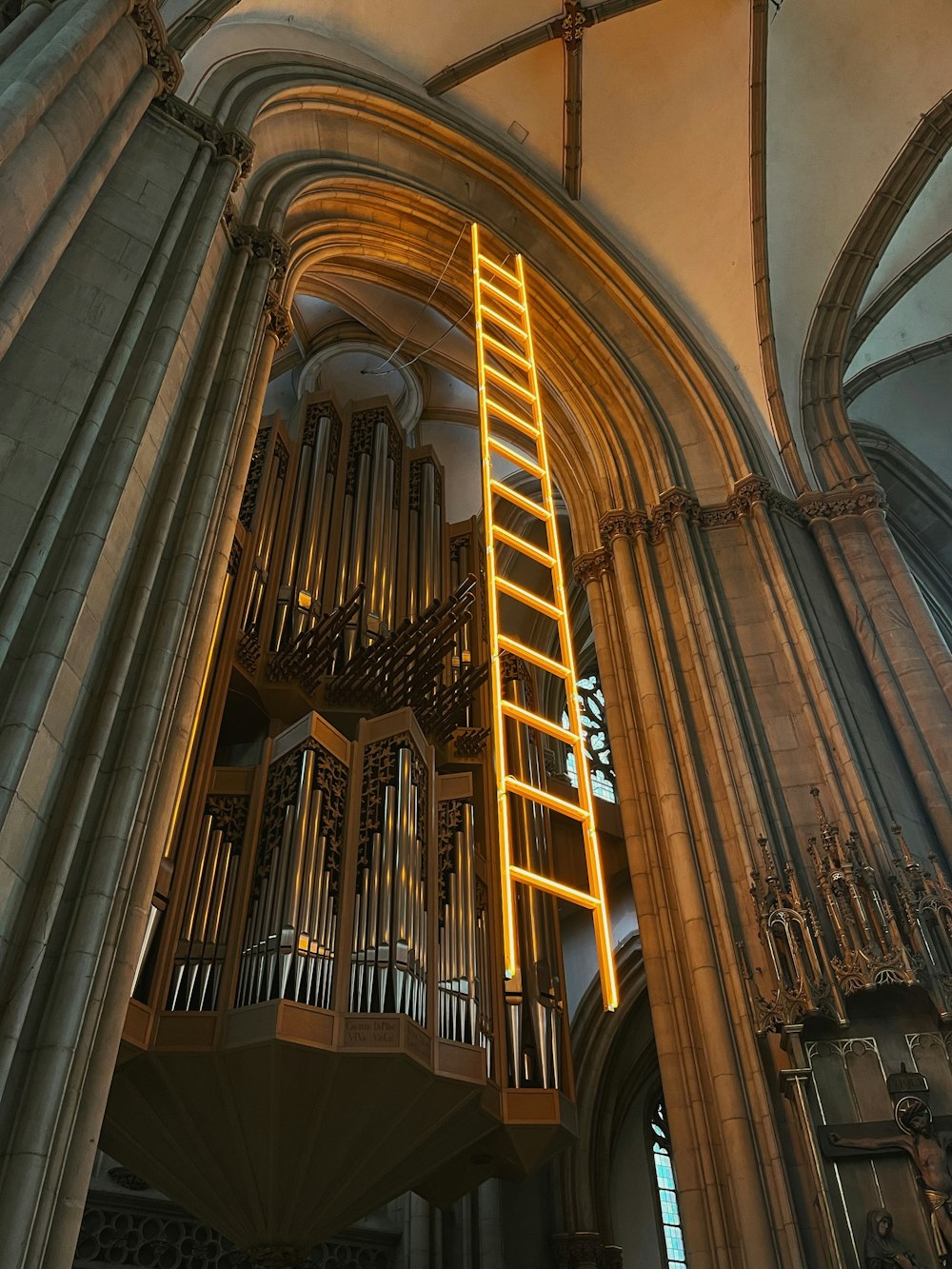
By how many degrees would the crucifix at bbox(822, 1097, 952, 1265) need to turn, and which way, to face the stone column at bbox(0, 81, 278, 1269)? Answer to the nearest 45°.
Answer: approximately 45° to its right

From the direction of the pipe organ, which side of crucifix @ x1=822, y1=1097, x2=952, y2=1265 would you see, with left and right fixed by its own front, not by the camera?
right

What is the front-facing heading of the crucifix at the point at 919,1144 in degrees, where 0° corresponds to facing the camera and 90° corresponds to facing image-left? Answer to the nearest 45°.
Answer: approximately 0°

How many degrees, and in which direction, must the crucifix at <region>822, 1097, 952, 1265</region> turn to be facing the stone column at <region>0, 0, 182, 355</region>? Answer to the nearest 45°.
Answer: approximately 45° to its right

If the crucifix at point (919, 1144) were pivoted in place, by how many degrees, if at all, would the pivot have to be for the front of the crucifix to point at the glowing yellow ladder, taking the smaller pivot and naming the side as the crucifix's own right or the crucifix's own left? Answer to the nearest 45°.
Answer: approximately 45° to the crucifix's own right
